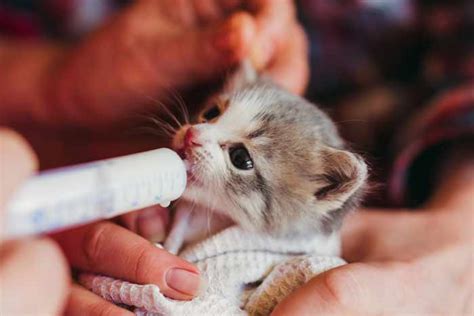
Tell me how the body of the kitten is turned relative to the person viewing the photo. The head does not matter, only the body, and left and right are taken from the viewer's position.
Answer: facing the viewer and to the left of the viewer
